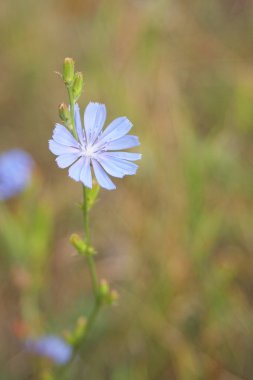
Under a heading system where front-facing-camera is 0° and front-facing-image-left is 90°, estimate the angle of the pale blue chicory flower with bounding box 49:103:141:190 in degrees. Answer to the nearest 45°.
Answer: approximately 0°
